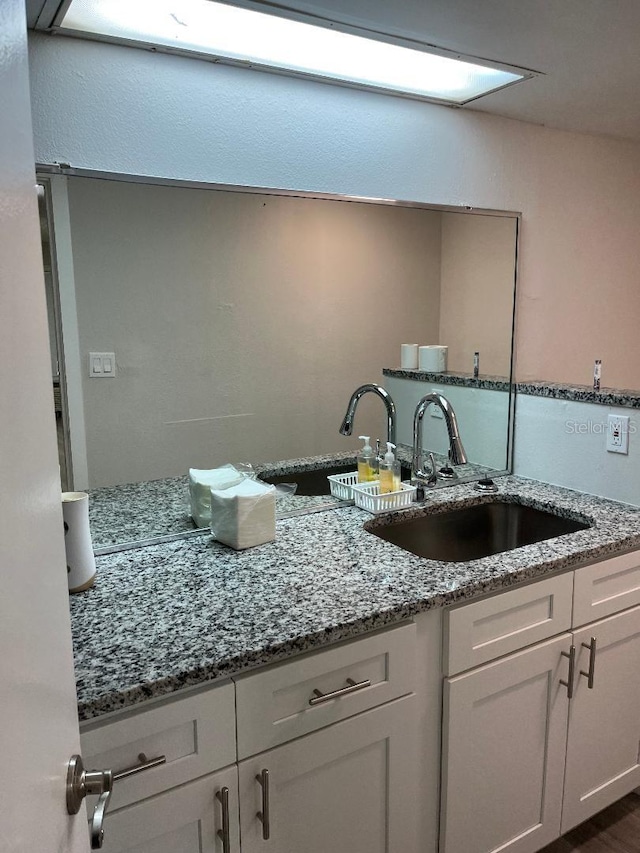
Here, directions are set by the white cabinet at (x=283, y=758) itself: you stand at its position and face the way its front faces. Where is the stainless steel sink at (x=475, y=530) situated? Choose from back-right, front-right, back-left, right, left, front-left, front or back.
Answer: left

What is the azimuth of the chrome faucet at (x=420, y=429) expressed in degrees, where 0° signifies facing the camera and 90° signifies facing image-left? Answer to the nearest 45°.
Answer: approximately 315°

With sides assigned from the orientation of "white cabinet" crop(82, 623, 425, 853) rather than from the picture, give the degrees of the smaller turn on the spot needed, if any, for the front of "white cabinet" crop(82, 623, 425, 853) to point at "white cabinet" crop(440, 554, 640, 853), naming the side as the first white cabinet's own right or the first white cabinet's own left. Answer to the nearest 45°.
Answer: approximately 90° to the first white cabinet's own left

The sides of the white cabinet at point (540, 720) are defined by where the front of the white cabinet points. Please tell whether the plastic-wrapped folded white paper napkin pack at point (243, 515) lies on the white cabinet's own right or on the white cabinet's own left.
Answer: on the white cabinet's own right

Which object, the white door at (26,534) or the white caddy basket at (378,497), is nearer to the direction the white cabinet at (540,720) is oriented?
the white door

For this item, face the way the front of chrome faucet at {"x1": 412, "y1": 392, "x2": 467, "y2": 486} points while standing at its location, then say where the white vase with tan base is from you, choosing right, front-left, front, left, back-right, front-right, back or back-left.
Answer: right
